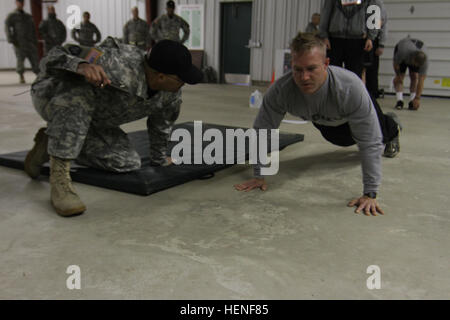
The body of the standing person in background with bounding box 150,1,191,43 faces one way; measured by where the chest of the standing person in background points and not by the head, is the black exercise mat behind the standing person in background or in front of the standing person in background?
in front

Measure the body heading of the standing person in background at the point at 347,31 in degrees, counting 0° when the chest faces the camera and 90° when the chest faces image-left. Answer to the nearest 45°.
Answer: approximately 0°

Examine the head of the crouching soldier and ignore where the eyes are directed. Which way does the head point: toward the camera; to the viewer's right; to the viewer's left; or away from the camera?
to the viewer's right

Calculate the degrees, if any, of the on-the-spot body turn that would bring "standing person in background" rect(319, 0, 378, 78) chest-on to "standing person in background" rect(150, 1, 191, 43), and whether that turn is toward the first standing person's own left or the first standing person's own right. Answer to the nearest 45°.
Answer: approximately 135° to the first standing person's own right

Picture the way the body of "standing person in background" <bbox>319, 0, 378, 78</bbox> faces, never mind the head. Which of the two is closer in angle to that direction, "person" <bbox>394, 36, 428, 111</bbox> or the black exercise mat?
the black exercise mat

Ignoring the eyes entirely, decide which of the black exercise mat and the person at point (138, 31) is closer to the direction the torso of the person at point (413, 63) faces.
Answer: the black exercise mat

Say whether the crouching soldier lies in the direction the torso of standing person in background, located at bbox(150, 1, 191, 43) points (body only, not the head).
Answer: yes
